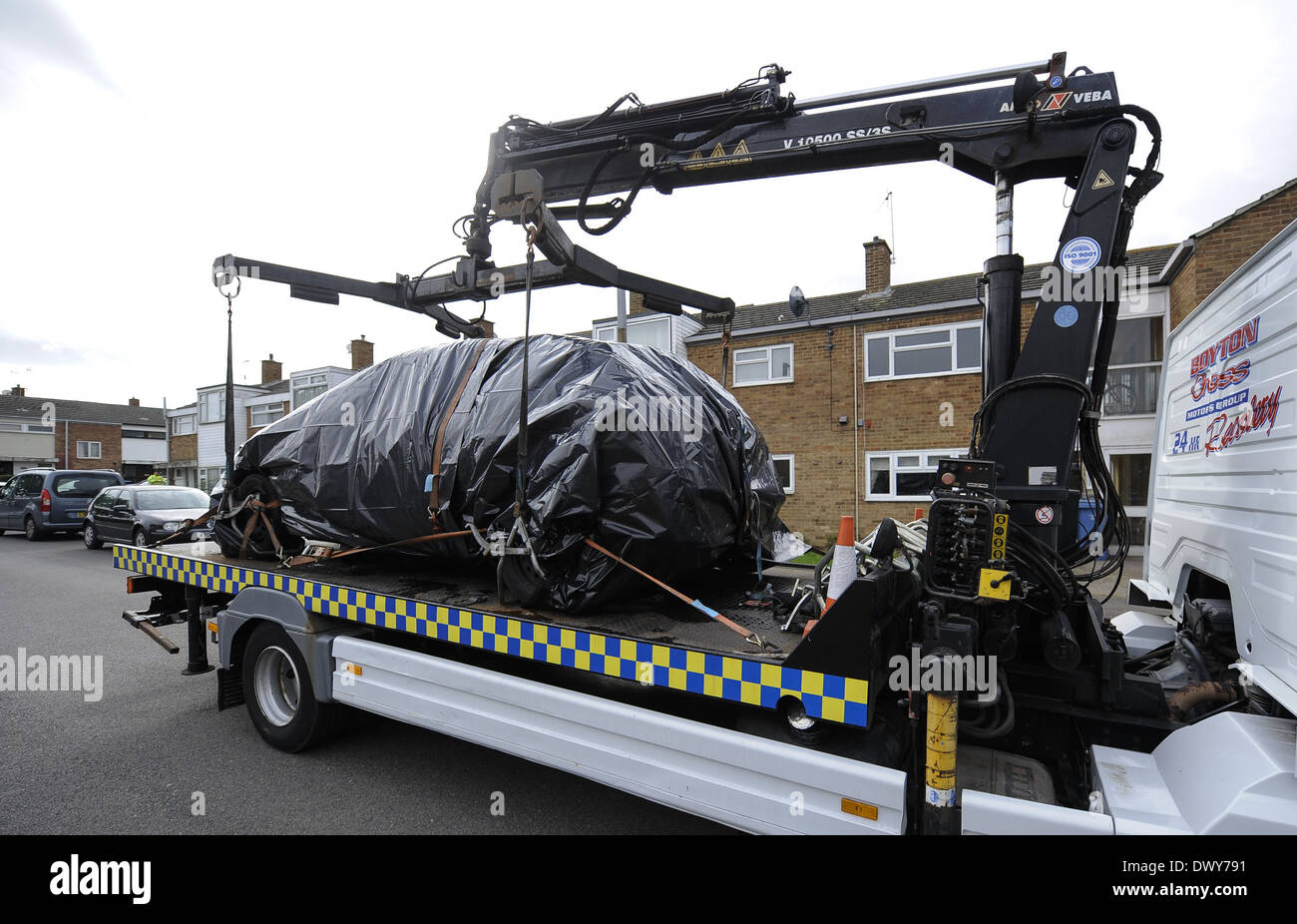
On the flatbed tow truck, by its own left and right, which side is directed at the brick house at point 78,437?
back

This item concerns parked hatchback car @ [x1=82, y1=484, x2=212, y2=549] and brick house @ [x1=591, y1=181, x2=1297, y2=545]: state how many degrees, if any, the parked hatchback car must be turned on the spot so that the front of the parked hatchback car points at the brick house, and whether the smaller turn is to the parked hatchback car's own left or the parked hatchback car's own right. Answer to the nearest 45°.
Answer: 0° — it already faces it

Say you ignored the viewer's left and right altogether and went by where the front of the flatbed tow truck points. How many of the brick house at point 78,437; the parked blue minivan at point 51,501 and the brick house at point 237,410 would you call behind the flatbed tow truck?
3

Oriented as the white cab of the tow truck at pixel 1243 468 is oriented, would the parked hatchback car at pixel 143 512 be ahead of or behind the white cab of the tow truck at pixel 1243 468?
behind

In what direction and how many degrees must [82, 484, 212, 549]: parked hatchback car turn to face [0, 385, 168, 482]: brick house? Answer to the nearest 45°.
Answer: approximately 135° to its left

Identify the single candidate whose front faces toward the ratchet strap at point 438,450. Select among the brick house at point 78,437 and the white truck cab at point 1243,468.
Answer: the brick house

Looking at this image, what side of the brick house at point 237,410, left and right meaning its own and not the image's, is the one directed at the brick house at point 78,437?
right

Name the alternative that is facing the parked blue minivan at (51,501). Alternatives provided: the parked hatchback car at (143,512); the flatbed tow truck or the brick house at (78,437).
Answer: the brick house

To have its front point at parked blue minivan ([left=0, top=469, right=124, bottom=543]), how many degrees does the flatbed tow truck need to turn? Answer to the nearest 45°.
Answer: approximately 180°

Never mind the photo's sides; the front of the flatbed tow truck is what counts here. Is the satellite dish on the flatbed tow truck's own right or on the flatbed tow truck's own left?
on the flatbed tow truck's own left

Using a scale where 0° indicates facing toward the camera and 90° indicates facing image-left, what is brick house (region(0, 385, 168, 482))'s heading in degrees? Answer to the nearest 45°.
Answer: approximately 0°
